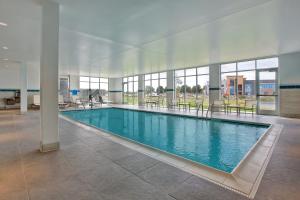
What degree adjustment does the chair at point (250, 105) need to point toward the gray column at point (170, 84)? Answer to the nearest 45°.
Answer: approximately 45° to its right

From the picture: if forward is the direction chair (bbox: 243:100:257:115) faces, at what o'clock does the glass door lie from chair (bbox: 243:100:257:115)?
The glass door is roughly at 8 o'clock from the chair.

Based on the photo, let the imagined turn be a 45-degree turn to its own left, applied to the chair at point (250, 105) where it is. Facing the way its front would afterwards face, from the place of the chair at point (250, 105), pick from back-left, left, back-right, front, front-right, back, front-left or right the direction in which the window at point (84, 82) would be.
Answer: right

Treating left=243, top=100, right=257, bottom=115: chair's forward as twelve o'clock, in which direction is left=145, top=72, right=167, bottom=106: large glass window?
The large glass window is roughly at 2 o'clock from the chair.

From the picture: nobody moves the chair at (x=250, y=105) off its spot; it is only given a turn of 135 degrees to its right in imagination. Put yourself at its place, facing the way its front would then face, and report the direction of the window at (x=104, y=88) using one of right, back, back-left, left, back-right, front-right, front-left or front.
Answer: left

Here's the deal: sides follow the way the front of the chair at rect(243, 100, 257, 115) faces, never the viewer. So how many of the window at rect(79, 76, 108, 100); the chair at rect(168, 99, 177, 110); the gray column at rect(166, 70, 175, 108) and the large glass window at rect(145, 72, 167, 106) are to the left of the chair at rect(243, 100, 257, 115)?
0

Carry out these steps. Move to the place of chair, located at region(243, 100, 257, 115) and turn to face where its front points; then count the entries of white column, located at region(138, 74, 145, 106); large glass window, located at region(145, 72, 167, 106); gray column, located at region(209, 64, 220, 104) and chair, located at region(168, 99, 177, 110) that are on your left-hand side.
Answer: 0

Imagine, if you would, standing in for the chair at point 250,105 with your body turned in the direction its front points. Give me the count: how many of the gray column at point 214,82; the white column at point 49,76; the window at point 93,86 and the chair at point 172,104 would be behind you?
0

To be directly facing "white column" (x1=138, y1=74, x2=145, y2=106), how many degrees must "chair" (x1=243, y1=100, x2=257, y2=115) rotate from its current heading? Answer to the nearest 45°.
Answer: approximately 45° to its right

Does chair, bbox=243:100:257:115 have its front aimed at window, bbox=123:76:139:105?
no

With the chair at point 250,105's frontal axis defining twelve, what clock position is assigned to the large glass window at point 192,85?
The large glass window is roughly at 2 o'clock from the chair.

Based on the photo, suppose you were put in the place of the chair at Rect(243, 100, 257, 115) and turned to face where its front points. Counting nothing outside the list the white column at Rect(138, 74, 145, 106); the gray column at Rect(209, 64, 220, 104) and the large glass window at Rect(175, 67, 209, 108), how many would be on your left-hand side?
0

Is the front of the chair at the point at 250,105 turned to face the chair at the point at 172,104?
no

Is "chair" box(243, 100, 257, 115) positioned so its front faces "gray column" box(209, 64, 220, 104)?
no

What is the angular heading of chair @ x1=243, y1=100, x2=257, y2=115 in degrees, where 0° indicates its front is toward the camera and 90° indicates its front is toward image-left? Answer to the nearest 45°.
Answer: approximately 45°

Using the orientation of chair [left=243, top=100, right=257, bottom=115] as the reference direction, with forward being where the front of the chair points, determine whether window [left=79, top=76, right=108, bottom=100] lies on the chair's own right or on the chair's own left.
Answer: on the chair's own right
